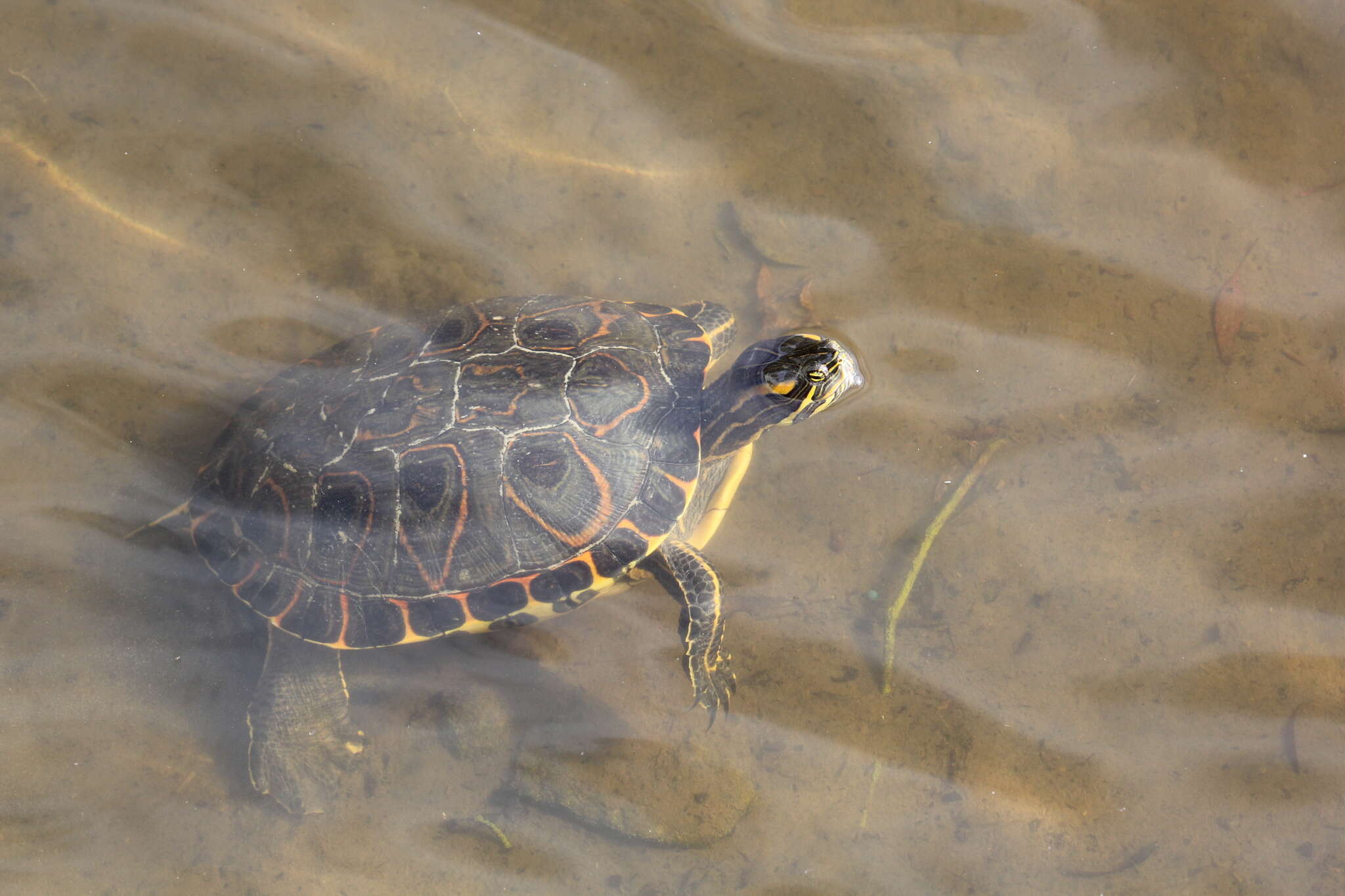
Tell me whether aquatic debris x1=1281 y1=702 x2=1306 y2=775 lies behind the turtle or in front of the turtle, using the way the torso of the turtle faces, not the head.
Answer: in front

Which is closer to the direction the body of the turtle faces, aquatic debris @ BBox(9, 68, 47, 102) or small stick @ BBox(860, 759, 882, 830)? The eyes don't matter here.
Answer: the small stick

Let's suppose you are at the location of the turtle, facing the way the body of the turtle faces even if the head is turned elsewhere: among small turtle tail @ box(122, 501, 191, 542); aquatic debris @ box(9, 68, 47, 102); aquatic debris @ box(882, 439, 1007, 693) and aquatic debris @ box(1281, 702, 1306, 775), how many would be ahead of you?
2

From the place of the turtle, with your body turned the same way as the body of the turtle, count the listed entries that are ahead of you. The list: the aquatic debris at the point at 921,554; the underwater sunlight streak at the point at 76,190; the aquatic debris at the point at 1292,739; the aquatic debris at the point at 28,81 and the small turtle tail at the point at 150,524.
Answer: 2

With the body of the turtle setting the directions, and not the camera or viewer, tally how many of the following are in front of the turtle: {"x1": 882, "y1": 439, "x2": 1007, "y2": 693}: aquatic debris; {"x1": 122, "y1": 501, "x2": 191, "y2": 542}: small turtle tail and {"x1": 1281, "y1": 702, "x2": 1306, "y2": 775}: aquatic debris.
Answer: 2

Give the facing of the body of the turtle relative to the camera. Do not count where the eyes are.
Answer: to the viewer's right

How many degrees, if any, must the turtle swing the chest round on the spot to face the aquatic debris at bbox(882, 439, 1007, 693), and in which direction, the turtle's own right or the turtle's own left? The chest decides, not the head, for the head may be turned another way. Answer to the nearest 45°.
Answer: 0° — it already faces it

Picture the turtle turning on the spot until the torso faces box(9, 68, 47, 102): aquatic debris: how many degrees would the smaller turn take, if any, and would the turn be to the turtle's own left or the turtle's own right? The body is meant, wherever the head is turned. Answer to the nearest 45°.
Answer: approximately 135° to the turtle's own left

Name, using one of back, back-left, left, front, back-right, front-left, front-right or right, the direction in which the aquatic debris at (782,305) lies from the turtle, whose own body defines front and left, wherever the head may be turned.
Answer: front-left
